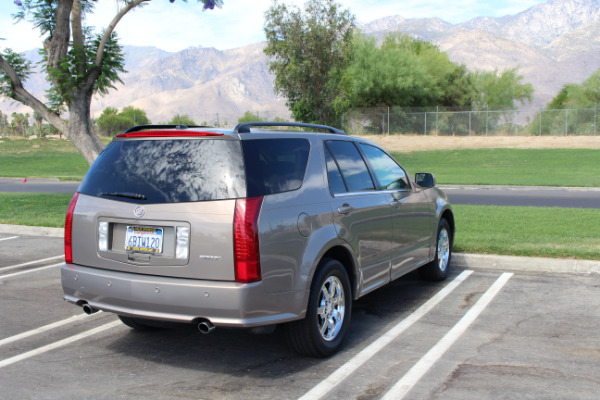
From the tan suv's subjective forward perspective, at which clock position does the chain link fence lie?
The chain link fence is roughly at 11 o'clock from the tan suv.

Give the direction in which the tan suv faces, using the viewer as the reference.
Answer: facing away from the viewer and to the right of the viewer

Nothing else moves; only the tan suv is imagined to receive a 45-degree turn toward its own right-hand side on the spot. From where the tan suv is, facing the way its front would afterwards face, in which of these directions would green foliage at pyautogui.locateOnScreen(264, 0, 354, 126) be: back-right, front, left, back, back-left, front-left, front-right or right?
left
